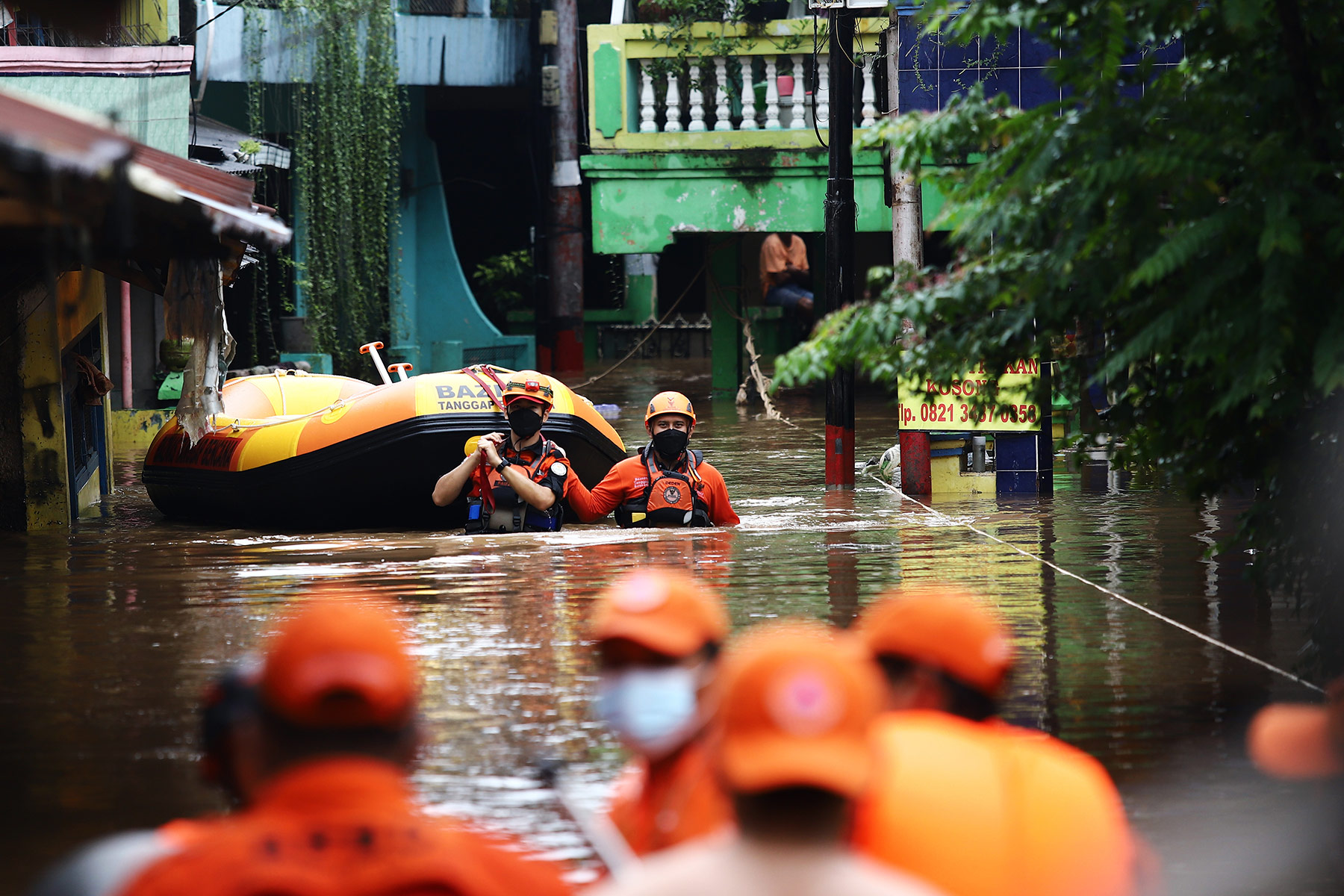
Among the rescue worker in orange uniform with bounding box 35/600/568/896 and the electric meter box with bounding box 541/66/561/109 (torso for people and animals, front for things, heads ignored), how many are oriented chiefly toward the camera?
1

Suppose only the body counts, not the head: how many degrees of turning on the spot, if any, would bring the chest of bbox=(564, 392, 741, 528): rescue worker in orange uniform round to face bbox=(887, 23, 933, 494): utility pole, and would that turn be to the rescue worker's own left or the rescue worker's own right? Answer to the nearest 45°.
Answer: approximately 135° to the rescue worker's own left

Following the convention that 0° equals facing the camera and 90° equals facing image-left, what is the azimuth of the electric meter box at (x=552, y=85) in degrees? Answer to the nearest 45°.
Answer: approximately 0°

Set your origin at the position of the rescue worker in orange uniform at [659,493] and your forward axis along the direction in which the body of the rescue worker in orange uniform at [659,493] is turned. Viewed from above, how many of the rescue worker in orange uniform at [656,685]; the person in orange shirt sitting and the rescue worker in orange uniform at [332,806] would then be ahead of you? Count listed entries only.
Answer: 2

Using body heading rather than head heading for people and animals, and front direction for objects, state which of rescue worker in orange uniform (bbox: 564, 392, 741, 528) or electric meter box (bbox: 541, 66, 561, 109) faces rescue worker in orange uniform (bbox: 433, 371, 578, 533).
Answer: the electric meter box

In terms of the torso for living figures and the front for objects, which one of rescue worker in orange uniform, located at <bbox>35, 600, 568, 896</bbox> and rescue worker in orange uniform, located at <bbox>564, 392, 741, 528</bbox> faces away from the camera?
rescue worker in orange uniform, located at <bbox>35, 600, 568, 896</bbox>

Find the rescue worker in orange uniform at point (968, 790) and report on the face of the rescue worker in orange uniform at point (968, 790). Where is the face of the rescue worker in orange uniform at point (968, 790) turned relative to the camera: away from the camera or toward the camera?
away from the camera

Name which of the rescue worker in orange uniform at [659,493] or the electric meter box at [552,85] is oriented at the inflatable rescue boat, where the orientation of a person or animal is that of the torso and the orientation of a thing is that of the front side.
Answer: the electric meter box

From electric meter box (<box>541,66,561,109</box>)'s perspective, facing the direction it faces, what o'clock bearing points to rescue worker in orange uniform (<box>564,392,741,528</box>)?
The rescue worker in orange uniform is roughly at 12 o'clock from the electric meter box.

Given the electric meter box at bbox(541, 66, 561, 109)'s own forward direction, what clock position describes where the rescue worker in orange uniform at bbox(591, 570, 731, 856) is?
The rescue worker in orange uniform is roughly at 12 o'clock from the electric meter box.

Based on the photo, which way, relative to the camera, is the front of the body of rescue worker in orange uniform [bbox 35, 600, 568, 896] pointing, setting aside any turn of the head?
away from the camera

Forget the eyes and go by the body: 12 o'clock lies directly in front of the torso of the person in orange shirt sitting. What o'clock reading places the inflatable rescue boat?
The inflatable rescue boat is roughly at 2 o'clock from the person in orange shirt sitting.
